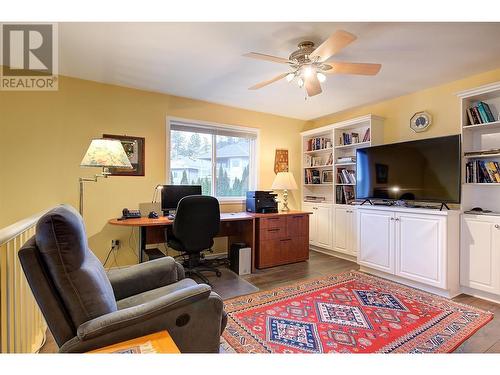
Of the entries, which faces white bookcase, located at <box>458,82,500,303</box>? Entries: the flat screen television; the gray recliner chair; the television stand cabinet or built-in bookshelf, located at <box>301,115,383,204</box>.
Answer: the gray recliner chair

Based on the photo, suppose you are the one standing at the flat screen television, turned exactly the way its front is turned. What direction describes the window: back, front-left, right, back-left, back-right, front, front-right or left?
front-right

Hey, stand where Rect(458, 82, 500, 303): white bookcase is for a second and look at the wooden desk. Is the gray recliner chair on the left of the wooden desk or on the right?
left

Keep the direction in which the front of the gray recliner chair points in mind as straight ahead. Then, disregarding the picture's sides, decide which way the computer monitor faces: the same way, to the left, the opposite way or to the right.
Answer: to the right

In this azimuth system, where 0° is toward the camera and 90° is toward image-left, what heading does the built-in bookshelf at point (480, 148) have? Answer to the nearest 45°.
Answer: approximately 45°

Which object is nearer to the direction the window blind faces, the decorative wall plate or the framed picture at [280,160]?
the decorative wall plate

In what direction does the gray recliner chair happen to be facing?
to the viewer's right

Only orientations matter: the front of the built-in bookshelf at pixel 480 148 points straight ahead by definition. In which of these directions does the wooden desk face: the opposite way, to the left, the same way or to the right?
to the left

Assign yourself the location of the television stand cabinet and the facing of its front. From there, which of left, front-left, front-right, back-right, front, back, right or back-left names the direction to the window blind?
front-right

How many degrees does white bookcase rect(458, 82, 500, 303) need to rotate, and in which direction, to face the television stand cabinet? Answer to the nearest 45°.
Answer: approximately 45° to its right

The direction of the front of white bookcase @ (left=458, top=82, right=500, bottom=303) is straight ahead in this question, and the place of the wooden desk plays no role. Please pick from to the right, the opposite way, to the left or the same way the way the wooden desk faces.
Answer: to the left

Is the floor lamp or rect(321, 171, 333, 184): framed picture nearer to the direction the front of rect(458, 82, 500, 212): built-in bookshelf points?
the floor lamp
